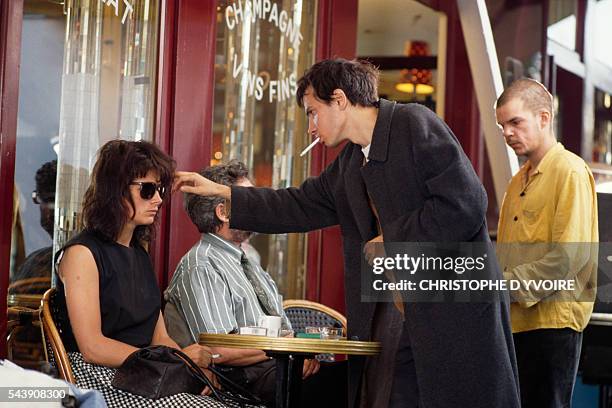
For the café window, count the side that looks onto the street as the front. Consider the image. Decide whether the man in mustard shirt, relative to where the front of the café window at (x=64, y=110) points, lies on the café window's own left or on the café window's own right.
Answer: on the café window's own left

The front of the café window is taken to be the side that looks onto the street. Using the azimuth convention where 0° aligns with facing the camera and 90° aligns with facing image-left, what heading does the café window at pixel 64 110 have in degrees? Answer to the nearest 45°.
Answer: approximately 0°

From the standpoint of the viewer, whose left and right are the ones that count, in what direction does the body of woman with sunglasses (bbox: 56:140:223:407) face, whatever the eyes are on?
facing the viewer and to the right of the viewer

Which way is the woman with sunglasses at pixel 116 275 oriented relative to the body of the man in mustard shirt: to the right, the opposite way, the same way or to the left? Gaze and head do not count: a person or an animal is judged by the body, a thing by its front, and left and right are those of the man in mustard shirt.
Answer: to the left

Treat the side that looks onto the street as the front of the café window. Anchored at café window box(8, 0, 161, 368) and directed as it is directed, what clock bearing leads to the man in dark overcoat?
The man in dark overcoat is roughly at 10 o'clock from the café window.

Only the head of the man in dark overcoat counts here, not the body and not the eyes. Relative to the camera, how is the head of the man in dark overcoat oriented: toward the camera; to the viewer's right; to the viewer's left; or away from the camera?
to the viewer's left

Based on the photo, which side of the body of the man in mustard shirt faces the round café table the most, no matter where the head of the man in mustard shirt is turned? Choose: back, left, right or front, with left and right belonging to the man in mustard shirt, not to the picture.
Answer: front

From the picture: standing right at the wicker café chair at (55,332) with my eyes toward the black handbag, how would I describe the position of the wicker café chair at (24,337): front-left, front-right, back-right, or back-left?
back-left

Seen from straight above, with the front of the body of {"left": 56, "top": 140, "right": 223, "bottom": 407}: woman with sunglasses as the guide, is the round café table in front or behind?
in front

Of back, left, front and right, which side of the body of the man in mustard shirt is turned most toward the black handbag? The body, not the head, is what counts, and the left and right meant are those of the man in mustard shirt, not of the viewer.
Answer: front
